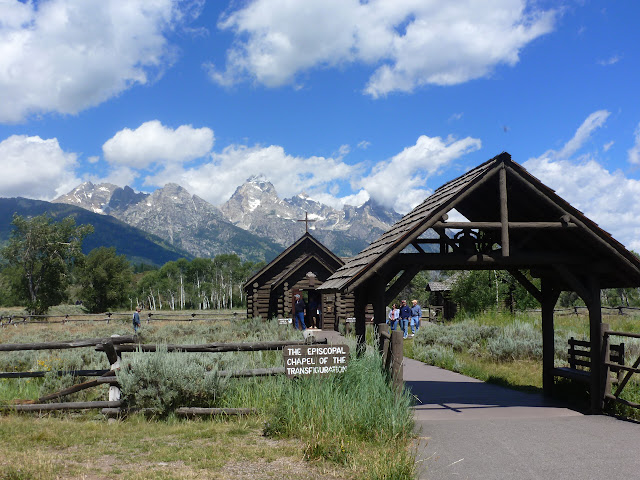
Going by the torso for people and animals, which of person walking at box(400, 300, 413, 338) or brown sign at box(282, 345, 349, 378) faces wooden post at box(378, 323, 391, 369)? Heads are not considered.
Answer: the person walking

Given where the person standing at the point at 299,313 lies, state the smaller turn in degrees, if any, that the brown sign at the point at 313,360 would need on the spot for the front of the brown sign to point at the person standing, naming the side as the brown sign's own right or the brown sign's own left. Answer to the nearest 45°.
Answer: approximately 180°

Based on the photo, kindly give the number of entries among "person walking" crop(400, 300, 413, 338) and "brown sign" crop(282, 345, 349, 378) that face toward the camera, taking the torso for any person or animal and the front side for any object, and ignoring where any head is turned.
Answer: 2

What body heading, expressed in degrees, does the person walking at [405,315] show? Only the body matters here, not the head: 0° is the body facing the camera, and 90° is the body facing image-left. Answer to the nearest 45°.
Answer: approximately 0°

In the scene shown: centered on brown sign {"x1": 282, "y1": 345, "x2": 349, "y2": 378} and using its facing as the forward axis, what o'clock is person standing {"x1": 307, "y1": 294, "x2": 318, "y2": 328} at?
The person standing is roughly at 6 o'clock from the brown sign.

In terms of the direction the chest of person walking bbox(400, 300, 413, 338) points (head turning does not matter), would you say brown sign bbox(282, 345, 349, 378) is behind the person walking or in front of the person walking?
in front

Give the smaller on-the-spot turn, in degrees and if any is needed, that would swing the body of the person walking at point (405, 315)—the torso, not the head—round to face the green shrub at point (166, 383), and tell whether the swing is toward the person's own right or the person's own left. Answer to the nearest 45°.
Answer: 0° — they already face it
